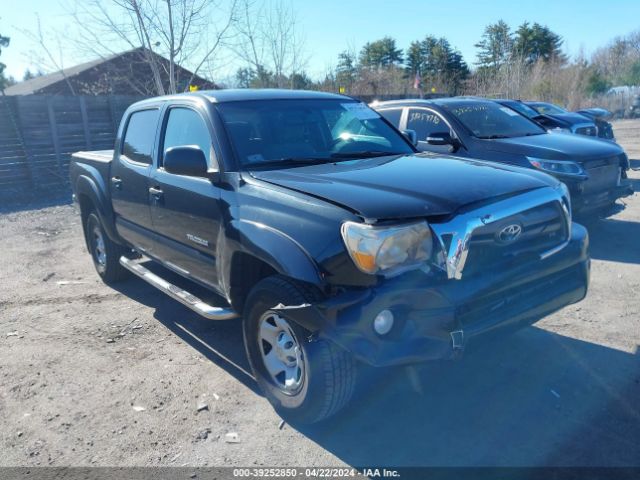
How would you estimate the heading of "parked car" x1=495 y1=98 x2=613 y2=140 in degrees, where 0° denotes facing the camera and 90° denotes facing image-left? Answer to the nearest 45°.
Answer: approximately 315°

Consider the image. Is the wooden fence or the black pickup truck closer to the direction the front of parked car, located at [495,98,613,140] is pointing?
the black pickup truck

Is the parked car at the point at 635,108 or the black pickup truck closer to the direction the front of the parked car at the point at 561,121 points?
the black pickup truck

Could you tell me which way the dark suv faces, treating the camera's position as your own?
facing the viewer and to the right of the viewer

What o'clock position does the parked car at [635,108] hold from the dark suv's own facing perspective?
The parked car is roughly at 8 o'clock from the dark suv.

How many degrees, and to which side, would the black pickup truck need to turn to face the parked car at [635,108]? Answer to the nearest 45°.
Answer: approximately 90° to its left

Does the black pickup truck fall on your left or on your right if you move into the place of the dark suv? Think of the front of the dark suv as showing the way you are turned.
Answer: on your right

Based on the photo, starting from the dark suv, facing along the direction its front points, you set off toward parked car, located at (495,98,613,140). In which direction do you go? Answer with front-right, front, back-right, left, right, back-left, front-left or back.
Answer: back-left

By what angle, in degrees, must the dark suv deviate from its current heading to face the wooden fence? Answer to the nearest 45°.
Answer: approximately 135° to its right

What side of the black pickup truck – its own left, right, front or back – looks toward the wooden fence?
back
